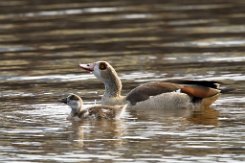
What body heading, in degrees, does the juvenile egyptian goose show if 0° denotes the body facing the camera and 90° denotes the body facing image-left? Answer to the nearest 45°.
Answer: approximately 90°
